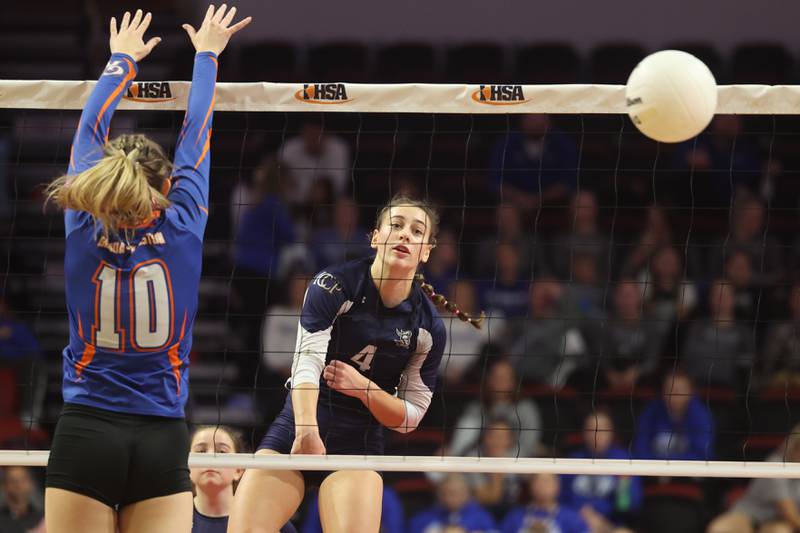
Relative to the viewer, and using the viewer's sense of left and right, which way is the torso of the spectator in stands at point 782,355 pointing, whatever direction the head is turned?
facing the viewer

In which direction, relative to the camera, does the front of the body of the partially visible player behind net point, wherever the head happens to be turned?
toward the camera

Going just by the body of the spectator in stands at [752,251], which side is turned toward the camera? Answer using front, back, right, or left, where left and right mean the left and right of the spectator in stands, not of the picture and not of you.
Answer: front

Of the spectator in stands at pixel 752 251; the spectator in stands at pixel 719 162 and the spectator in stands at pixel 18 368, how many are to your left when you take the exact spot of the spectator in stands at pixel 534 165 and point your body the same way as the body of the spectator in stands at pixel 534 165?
2

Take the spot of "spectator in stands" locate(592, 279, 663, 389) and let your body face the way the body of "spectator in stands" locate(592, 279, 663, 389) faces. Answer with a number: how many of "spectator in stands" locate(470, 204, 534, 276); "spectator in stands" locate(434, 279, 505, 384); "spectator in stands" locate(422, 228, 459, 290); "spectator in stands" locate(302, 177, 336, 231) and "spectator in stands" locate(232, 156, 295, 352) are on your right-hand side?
5

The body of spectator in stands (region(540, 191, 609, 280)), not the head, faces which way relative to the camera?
toward the camera

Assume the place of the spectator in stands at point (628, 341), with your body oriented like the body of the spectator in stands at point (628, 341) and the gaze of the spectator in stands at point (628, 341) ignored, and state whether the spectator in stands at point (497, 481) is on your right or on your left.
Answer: on your right
